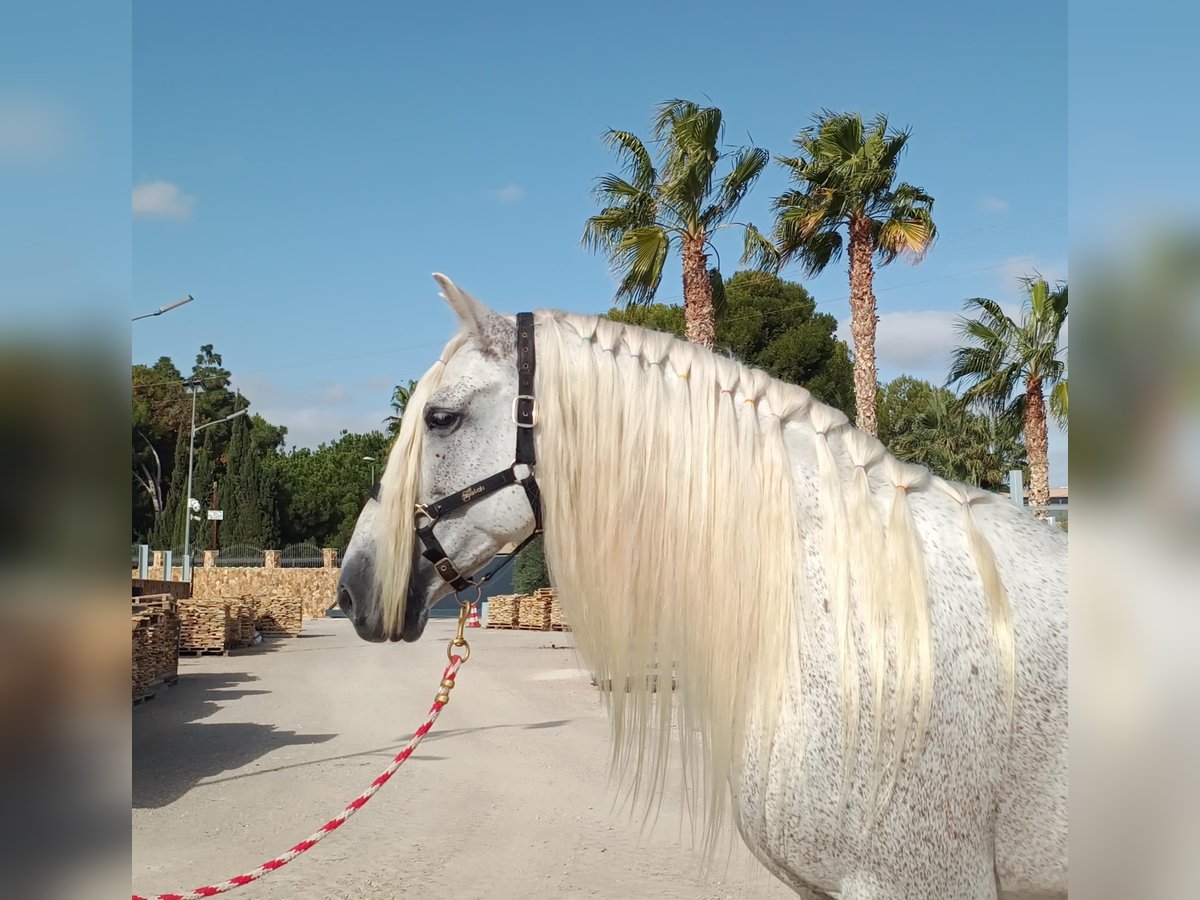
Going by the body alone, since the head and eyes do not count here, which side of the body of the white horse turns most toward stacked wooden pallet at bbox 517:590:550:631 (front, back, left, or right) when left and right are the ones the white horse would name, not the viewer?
right

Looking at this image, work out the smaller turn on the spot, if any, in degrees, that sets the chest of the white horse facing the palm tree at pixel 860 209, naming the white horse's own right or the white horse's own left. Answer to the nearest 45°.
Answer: approximately 90° to the white horse's own right

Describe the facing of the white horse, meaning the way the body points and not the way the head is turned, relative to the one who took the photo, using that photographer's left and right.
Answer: facing to the left of the viewer

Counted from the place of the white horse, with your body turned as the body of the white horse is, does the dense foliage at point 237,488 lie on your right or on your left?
on your right

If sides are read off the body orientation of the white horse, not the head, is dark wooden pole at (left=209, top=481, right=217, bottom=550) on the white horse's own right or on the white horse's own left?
on the white horse's own right

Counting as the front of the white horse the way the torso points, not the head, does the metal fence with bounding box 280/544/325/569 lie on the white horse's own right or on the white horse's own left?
on the white horse's own right

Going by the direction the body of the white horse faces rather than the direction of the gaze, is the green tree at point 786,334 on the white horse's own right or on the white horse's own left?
on the white horse's own right
